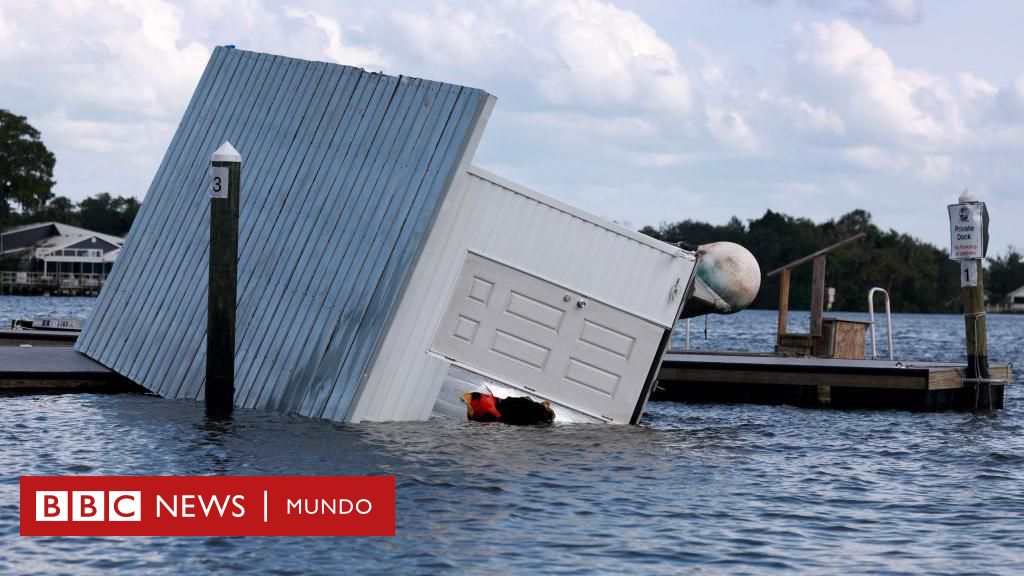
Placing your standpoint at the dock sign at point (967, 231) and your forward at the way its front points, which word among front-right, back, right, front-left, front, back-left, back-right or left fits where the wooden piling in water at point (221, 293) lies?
front-right

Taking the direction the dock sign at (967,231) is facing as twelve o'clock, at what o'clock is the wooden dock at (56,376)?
The wooden dock is roughly at 2 o'clock from the dock sign.

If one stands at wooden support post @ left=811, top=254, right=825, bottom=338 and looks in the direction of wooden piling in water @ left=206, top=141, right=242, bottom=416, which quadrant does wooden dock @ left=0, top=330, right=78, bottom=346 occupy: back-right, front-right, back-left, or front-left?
front-right

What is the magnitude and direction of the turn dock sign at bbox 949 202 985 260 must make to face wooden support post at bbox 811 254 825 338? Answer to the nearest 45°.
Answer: approximately 135° to its right

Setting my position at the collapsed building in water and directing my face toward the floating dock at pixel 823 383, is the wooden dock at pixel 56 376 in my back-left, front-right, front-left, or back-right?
back-left

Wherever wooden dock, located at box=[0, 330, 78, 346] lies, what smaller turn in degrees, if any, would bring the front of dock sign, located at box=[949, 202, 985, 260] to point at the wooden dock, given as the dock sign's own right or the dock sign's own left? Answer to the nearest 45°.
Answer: approximately 90° to the dock sign's own right

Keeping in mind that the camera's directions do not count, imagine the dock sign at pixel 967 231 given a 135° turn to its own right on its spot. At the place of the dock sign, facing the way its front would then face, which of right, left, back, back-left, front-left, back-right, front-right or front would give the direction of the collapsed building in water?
left

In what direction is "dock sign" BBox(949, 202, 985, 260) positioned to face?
toward the camera
